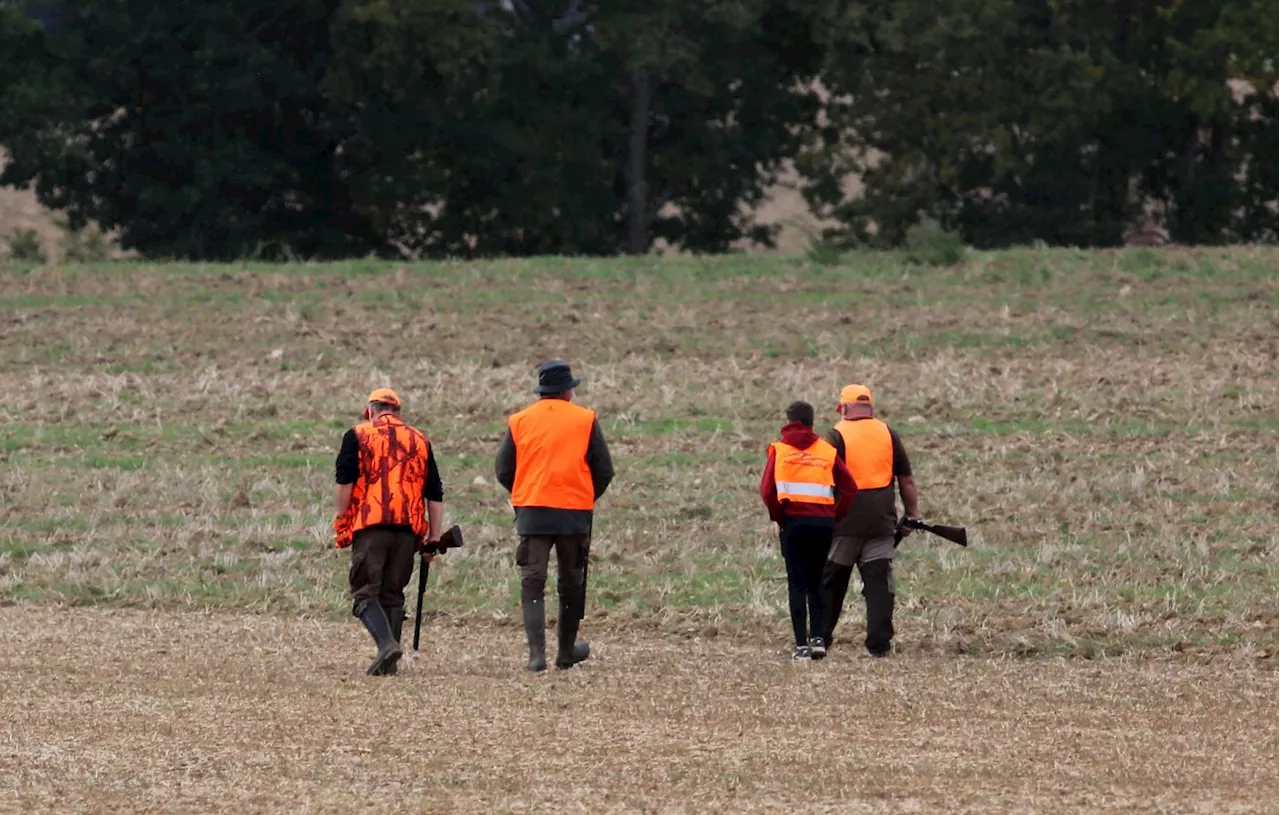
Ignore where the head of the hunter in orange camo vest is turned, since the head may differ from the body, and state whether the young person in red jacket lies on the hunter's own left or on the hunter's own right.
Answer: on the hunter's own right

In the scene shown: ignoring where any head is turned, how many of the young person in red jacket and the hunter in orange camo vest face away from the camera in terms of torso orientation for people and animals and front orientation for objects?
2

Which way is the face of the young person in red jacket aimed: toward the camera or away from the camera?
away from the camera

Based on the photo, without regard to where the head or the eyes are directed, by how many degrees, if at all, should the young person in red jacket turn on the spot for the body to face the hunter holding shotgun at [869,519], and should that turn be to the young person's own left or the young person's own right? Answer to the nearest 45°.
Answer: approximately 45° to the young person's own right

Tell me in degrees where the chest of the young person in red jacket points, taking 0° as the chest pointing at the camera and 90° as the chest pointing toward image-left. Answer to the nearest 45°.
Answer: approximately 180°

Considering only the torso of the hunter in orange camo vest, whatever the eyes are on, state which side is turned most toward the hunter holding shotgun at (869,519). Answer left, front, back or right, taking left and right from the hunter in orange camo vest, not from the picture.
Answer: right

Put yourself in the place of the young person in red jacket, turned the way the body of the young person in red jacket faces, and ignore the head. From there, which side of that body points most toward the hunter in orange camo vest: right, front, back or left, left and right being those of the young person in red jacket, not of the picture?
left

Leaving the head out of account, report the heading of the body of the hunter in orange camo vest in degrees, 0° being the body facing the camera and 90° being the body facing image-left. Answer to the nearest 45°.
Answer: approximately 180°
